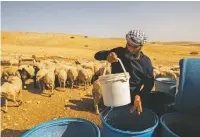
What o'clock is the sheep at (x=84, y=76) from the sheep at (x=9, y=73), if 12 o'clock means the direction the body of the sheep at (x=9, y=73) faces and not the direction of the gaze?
the sheep at (x=84, y=76) is roughly at 7 o'clock from the sheep at (x=9, y=73).

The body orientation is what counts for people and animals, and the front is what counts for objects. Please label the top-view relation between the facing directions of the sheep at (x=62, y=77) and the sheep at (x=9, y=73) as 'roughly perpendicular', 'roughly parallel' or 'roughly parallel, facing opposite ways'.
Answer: roughly perpendicular

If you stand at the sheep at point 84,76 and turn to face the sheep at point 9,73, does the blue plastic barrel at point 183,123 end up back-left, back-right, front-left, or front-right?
back-left

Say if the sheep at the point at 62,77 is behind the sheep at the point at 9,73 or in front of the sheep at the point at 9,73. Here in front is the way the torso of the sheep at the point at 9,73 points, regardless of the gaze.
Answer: behind

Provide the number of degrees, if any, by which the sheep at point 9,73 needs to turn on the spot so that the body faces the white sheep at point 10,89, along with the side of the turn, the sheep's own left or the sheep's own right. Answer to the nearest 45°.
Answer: approximately 90° to the sheep's own left

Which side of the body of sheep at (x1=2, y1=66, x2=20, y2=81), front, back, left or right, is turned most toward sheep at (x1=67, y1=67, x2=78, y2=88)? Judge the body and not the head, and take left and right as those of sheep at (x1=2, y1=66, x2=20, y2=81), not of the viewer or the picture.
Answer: back

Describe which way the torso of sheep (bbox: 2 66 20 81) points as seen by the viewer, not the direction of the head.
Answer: to the viewer's left
